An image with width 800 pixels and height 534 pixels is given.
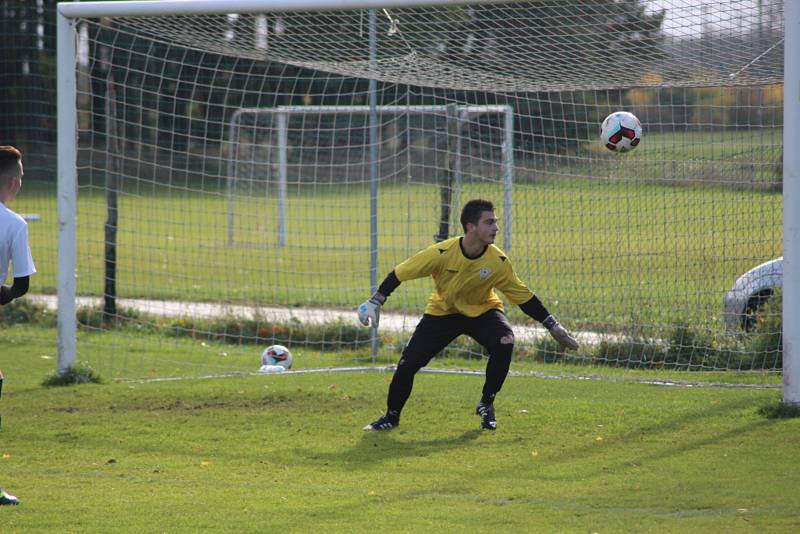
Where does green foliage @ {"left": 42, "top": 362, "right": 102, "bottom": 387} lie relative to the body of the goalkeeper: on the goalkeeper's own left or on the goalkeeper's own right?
on the goalkeeper's own right

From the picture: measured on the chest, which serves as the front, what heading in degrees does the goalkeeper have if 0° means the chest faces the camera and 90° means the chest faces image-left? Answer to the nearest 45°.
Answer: approximately 0°

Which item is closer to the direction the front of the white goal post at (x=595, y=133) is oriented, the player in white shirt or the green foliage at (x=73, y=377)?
the player in white shirt

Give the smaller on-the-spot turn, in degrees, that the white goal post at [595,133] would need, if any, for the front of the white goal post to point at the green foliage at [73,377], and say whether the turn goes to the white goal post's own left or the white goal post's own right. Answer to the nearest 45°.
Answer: approximately 90° to the white goal post's own right

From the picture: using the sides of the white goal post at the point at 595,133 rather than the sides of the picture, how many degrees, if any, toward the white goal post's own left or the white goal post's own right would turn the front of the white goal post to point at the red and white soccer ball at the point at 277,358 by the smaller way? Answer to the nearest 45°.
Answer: approximately 90° to the white goal post's own right

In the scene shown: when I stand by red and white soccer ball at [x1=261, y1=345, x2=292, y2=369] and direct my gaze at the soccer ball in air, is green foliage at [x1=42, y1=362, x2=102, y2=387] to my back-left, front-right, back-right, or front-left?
back-right

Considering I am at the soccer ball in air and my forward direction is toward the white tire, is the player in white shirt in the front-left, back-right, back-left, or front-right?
back-left

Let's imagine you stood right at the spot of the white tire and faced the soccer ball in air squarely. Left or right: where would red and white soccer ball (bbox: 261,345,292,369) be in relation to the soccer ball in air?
right

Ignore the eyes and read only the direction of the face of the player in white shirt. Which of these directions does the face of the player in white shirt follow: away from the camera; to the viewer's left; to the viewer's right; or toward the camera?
to the viewer's right

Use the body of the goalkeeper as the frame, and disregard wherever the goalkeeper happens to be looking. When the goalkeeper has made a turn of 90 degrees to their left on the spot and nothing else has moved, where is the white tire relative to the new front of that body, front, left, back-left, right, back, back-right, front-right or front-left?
front-left
